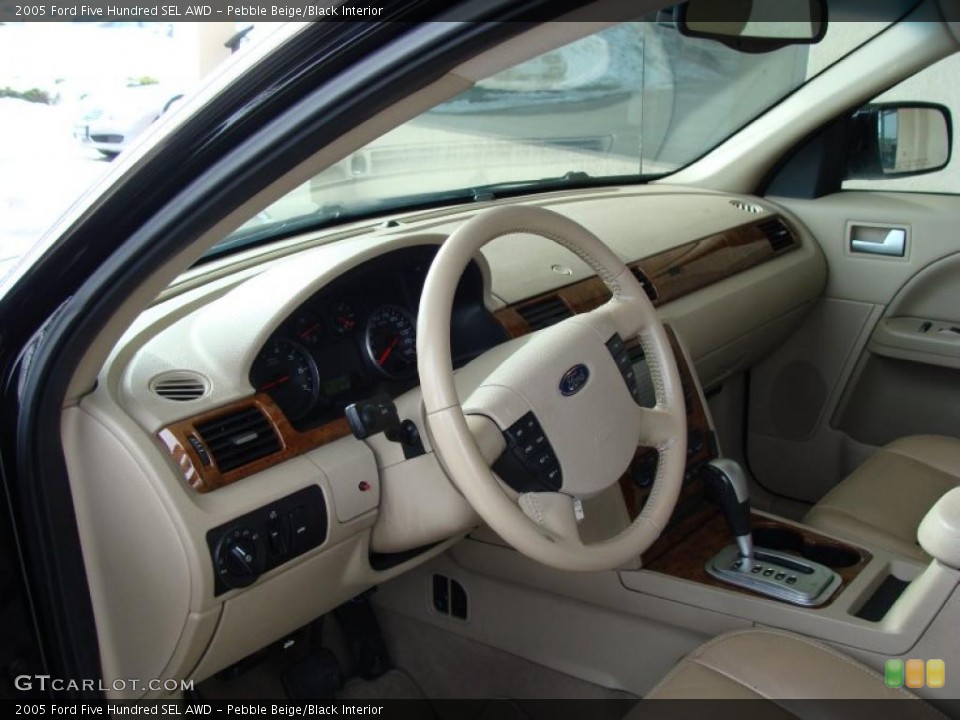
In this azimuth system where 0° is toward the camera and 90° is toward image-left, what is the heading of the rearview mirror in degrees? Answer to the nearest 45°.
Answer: approximately 0°

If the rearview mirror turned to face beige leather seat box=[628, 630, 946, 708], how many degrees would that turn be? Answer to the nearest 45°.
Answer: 0° — it already faces it

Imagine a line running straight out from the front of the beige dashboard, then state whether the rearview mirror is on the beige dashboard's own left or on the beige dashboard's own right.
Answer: on the beige dashboard's own left

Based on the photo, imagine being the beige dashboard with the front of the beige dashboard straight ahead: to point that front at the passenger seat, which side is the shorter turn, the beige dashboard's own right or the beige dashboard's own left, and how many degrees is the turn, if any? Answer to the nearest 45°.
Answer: approximately 90° to the beige dashboard's own left

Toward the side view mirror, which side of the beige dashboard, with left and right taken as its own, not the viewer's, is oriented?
left

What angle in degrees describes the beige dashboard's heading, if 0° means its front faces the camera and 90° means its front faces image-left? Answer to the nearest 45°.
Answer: approximately 315°

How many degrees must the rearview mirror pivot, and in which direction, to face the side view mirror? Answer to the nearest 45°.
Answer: approximately 135° to its left
